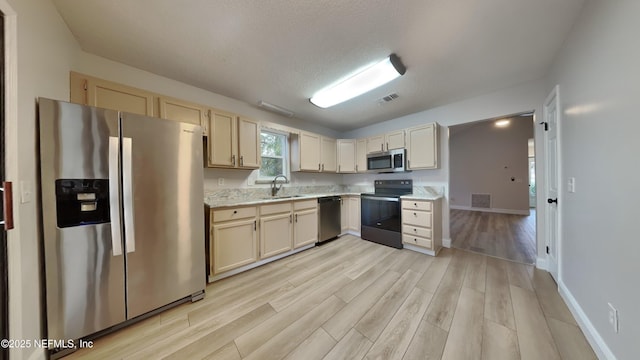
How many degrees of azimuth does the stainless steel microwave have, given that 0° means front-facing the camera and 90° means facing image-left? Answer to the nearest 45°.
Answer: approximately 45°

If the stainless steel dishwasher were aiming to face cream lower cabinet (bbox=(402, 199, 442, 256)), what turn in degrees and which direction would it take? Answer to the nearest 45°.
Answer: approximately 45° to its left

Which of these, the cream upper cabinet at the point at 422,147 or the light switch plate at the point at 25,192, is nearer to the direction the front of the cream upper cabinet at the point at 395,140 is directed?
the light switch plate

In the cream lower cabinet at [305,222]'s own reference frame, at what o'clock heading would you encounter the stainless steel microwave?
The stainless steel microwave is roughly at 10 o'clock from the cream lower cabinet.
